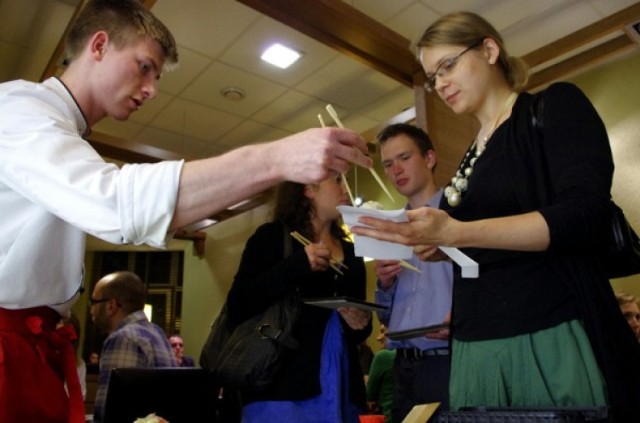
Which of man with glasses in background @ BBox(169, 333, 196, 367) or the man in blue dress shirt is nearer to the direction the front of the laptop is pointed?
the man with glasses in background

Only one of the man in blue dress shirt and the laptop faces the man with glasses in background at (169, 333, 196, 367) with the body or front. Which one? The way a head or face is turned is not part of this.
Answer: the laptop

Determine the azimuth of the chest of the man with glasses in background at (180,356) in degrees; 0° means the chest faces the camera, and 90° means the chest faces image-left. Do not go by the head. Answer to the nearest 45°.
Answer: approximately 0°

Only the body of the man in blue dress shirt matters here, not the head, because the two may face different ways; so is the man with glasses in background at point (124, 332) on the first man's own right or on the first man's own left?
on the first man's own right

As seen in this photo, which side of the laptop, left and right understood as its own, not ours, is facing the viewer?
back

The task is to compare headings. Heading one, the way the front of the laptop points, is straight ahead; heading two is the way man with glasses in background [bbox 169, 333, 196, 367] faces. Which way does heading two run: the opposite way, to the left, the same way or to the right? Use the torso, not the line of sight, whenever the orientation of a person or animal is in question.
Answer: the opposite way

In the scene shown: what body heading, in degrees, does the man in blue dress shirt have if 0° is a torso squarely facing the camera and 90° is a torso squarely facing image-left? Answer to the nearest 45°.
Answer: approximately 45°

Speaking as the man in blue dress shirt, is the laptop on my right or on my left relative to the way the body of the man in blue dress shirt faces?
on my right
